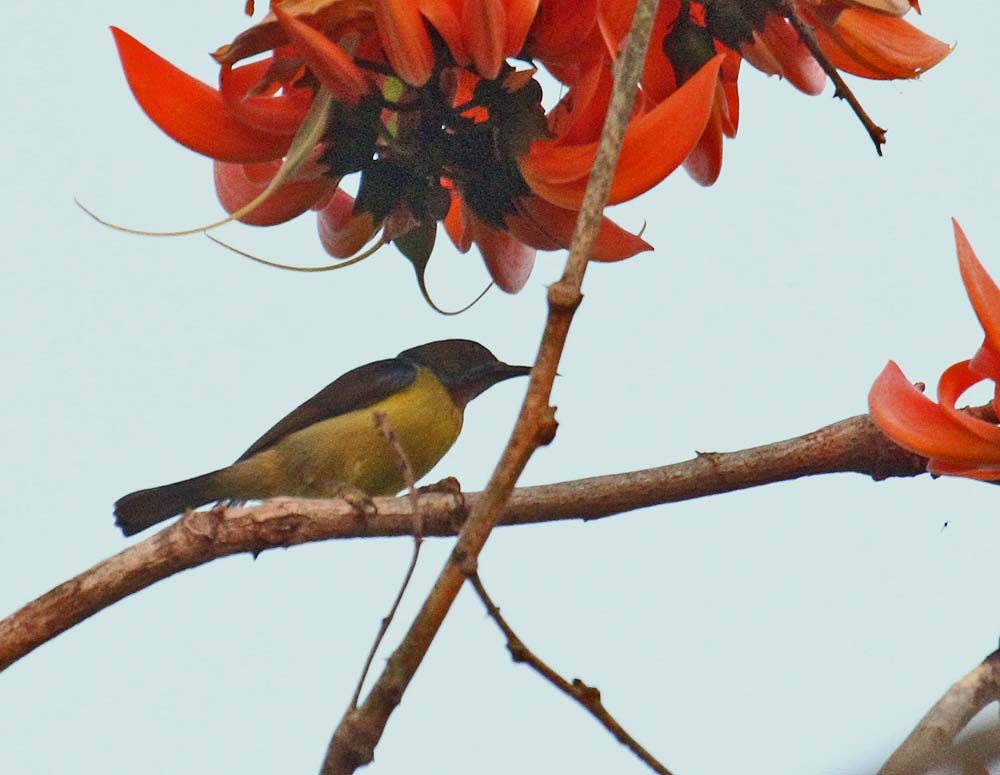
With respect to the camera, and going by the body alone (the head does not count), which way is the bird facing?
to the viewer's right

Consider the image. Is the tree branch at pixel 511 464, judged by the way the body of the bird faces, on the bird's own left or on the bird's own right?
on the bird's own right

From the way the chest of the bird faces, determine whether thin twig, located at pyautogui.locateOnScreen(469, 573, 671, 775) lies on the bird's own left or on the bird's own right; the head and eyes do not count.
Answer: on the bird's own right
